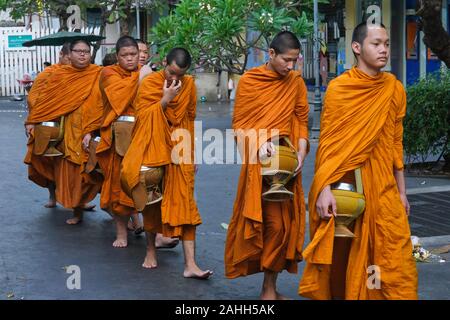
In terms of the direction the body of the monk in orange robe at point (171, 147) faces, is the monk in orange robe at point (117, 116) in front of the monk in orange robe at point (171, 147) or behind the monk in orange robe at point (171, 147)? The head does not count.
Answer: behind

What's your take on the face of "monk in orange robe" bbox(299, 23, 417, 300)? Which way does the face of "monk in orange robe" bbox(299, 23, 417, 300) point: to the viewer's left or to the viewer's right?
to the viewer's right

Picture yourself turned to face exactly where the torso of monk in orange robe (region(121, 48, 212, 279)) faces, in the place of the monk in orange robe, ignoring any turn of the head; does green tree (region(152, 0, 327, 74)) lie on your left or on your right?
on your left

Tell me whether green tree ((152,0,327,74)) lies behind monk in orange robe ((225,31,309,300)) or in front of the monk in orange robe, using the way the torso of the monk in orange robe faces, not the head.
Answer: behind

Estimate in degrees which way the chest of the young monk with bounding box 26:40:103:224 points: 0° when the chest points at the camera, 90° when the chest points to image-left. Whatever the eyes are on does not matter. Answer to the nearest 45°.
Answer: approximately 0°

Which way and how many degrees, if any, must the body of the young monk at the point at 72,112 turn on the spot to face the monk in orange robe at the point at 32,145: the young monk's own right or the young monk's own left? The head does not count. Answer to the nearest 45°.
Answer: approximately 135° to the young monk's own right

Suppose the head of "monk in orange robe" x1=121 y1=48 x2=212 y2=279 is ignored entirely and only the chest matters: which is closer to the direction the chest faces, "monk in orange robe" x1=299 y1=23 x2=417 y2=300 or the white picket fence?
the monk in orange robe

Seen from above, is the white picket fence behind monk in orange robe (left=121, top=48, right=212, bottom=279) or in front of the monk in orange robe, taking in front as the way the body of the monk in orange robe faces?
behind

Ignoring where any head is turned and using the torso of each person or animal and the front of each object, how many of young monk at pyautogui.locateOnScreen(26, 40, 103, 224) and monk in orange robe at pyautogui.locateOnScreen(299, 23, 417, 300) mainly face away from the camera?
0
